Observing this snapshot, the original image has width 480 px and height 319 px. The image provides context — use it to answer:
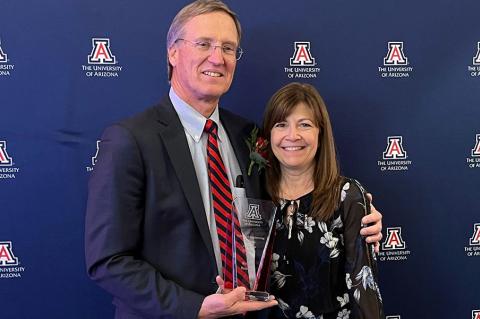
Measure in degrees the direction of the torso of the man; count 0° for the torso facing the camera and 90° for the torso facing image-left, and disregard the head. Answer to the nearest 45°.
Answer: approximately 315°
